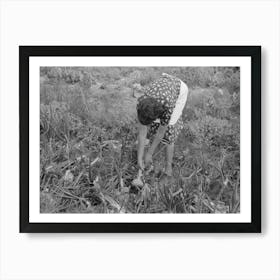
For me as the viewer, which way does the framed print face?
facing the viewer
